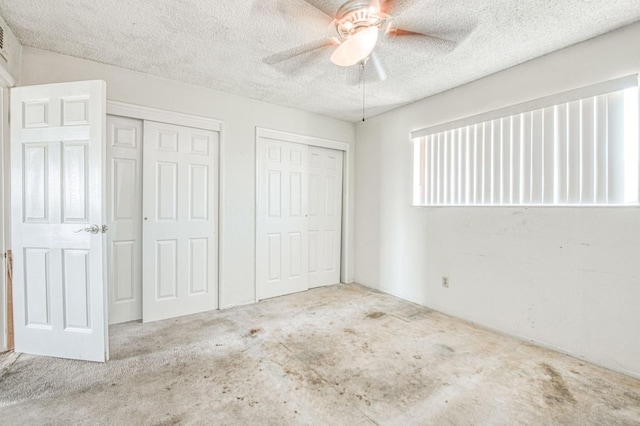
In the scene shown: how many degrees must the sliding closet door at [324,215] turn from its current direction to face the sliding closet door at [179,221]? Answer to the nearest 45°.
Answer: approximately 90° to its right

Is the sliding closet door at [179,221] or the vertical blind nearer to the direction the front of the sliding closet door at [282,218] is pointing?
the vertical blind

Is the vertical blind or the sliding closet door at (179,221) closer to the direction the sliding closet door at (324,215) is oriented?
the vertical blind

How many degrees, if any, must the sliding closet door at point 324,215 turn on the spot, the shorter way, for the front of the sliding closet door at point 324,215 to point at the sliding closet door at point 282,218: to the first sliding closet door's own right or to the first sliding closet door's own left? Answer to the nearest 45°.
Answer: approximately 90° to the first sliding closet door's own right

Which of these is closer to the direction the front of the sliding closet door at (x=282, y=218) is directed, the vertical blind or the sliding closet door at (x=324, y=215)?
the vertical blind

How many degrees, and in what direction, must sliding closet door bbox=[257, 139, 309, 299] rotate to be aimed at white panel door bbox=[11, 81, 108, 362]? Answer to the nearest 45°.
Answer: approximately 90° to its right

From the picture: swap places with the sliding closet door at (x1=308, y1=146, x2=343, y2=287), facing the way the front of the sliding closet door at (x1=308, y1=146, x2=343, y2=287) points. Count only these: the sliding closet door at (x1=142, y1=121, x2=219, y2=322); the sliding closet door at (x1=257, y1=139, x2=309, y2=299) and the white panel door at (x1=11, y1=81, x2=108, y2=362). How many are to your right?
3

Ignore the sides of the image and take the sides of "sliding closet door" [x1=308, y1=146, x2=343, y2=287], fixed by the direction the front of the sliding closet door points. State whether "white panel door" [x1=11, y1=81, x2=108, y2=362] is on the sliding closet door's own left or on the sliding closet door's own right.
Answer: on the sliding closet door's own right

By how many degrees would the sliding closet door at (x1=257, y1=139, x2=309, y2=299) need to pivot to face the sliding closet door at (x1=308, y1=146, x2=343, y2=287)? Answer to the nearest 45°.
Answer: approximately 90° to its left

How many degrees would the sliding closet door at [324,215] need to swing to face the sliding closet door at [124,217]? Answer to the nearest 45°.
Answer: approximately 90° to its right

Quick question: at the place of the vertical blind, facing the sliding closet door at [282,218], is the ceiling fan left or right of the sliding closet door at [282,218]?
left

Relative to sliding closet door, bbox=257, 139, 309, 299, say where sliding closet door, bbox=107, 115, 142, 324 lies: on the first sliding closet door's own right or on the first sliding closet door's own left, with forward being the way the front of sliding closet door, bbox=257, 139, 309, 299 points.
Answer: on the first sliding closet door's own right

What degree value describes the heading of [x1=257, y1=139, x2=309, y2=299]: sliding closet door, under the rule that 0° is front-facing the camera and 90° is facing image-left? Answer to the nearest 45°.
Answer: approximately 315°

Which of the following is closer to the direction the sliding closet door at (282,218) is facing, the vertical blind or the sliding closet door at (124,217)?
the vertical blind

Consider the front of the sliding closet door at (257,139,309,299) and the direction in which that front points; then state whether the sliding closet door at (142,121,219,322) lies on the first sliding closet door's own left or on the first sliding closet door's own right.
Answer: on the first sliding closet door's own right
